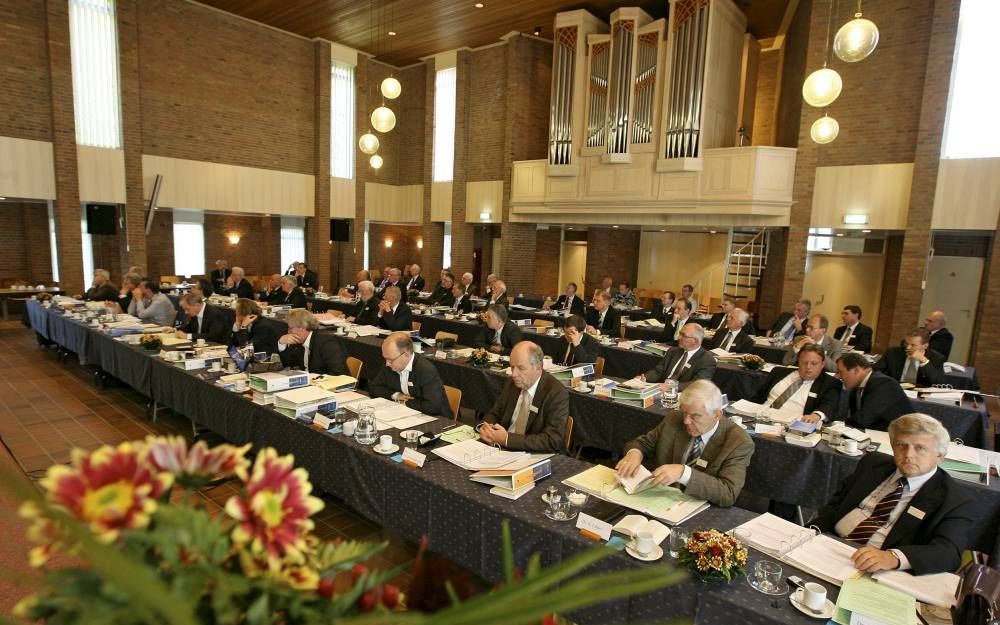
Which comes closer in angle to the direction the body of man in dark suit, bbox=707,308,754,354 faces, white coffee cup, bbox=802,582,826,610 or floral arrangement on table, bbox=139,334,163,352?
the floral arrangement on table

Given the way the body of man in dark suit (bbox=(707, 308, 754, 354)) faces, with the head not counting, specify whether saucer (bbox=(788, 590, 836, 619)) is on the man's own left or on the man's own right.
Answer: on the man's own left

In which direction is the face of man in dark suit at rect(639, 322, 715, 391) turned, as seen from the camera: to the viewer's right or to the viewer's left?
to the viewer's left

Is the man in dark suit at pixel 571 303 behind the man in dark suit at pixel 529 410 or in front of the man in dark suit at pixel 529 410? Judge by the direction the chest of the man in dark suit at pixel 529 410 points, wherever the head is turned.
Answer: behind

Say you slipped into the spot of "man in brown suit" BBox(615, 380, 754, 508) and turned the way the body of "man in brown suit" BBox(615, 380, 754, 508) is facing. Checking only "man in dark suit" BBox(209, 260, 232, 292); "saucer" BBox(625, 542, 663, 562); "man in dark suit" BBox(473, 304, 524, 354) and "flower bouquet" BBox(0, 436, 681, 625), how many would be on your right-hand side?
2

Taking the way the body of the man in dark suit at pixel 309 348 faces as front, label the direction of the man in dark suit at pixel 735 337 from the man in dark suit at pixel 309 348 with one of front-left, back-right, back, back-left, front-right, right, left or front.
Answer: back-left

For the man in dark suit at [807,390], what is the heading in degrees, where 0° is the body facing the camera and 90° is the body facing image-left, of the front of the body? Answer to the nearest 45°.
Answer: approximately 45°

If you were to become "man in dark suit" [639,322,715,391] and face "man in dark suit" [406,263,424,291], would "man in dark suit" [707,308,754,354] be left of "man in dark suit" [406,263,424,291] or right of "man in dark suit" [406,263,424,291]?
right

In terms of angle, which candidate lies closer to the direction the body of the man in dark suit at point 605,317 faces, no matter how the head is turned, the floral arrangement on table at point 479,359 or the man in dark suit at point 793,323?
the floral arrangement on table

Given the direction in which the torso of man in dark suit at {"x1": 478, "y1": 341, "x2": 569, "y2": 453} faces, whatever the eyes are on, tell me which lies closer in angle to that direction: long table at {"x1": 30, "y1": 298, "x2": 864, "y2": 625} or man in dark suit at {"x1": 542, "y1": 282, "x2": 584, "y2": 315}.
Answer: the long table

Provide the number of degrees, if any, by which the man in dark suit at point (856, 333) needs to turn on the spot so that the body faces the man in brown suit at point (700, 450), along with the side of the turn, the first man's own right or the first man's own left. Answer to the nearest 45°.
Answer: approximately 45° to the first man's own left

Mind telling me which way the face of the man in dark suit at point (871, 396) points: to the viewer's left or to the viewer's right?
to the viewer's left
